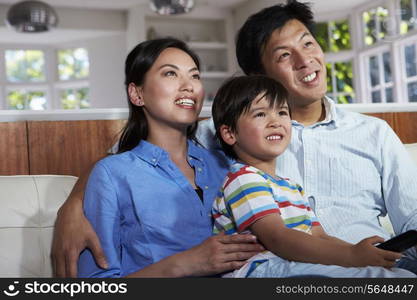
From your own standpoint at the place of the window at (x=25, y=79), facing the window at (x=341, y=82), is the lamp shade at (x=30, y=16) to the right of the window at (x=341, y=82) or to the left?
right

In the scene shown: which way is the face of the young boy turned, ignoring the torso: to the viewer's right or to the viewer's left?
to the viewer's right

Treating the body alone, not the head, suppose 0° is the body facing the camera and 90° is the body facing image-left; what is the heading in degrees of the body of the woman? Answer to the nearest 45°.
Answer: approximately 315°

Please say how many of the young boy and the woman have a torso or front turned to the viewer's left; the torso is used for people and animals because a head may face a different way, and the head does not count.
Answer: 0

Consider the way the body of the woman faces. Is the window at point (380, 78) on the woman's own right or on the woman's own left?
on the woman's own left

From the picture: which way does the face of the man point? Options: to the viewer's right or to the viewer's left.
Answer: to the viewer's right

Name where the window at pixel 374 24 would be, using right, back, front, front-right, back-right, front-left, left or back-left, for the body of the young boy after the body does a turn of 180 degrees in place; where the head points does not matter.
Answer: front-right

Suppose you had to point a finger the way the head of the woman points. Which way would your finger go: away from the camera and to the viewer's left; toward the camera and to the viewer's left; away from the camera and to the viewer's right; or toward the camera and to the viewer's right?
toward the camera and to the viewer's right

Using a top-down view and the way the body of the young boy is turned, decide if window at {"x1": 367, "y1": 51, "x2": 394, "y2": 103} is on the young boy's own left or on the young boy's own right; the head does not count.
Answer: on the young boy's own left

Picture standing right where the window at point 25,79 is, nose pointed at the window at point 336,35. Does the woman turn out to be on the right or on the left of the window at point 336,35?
right
